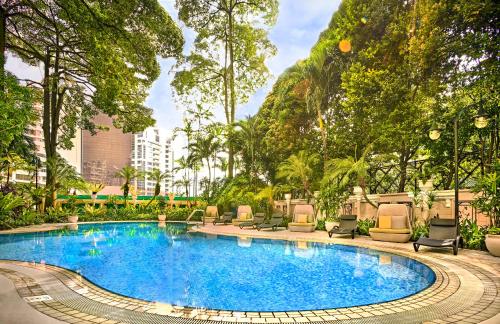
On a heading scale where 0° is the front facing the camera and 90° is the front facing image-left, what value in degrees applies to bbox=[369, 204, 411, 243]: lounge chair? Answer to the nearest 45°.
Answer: approximately 0°

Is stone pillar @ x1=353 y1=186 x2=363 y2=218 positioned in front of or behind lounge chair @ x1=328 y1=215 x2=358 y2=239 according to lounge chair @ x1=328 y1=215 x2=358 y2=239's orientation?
behind

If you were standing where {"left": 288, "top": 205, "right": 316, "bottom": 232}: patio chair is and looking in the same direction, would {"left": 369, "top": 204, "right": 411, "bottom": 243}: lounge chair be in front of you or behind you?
in front

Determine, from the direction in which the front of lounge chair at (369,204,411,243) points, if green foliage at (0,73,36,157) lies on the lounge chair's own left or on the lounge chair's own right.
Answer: on the lounge chair's own right

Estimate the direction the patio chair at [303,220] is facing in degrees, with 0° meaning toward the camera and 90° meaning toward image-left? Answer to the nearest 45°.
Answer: approximately 0°

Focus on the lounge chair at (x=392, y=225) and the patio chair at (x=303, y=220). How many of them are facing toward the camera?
2
